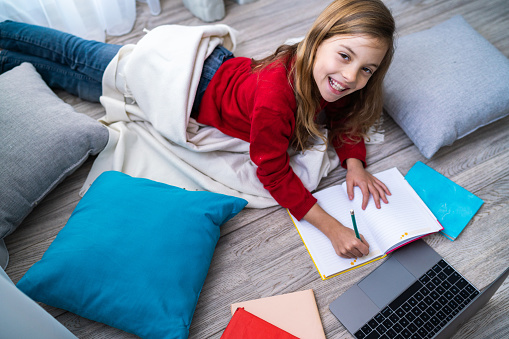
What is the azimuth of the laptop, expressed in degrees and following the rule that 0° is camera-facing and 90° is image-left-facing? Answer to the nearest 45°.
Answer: approximately 135°

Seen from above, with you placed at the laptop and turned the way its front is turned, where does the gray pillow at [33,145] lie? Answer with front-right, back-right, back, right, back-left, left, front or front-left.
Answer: front-left

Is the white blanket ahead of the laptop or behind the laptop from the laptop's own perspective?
ahead
